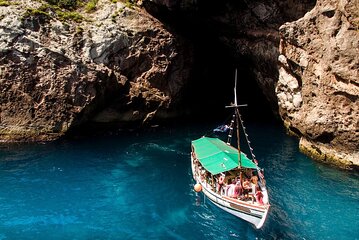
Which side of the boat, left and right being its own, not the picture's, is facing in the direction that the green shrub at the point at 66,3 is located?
back

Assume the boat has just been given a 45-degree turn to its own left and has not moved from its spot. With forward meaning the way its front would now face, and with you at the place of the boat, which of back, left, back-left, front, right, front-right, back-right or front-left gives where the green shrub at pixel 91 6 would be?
back-left

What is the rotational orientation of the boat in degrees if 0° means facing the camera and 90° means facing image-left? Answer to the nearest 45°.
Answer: approximately 315°
